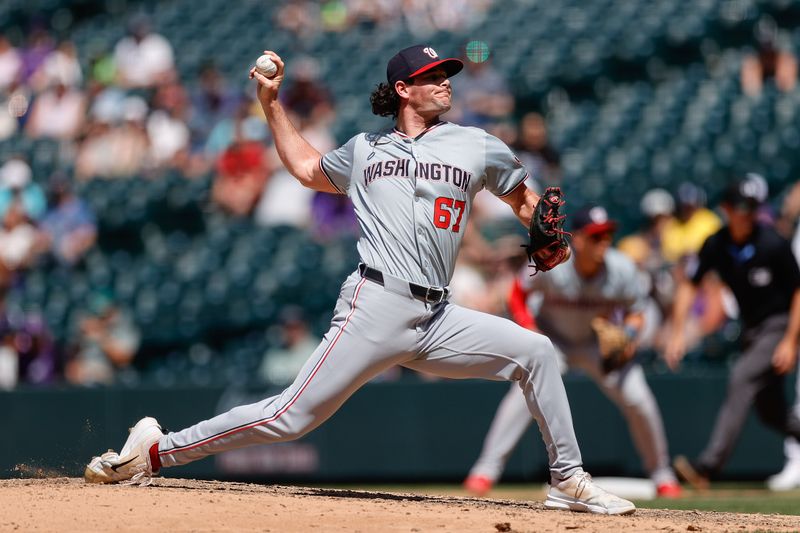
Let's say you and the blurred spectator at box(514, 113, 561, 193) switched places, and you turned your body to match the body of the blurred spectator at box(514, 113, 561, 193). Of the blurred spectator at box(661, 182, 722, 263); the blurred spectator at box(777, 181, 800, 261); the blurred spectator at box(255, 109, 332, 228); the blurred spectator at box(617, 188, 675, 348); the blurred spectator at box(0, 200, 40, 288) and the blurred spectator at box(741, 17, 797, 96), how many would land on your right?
2

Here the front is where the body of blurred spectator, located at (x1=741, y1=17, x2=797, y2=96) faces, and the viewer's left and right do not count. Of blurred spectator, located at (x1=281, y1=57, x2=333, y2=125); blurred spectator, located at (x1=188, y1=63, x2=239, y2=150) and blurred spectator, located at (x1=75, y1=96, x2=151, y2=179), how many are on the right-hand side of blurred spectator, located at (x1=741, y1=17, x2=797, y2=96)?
3

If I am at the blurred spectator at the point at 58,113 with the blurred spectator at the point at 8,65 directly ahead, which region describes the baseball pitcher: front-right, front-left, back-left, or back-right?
back-left

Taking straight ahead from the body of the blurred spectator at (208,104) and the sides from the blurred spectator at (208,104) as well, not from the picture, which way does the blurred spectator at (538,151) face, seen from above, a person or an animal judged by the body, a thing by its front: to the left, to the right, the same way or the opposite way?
the same way

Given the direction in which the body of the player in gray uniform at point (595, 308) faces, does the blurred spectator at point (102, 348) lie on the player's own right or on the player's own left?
on the player's own right

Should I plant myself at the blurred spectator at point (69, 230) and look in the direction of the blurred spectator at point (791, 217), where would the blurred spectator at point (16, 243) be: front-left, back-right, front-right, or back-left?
back-right

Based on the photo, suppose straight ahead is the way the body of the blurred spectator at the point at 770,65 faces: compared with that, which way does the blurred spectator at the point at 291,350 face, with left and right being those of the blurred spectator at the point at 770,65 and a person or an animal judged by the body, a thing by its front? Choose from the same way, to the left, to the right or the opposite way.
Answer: the same way

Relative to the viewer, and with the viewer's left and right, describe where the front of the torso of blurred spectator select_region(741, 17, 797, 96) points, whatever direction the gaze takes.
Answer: facing the viewer

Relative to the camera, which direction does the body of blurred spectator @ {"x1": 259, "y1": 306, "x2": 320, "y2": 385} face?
toward the camera

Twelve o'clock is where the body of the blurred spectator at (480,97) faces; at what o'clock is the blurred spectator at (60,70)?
the blurred spectator at (60,70) is roughly at 4 o'clock from the blurred spectator at (480,97).

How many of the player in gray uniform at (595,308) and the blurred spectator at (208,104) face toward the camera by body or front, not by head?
2
